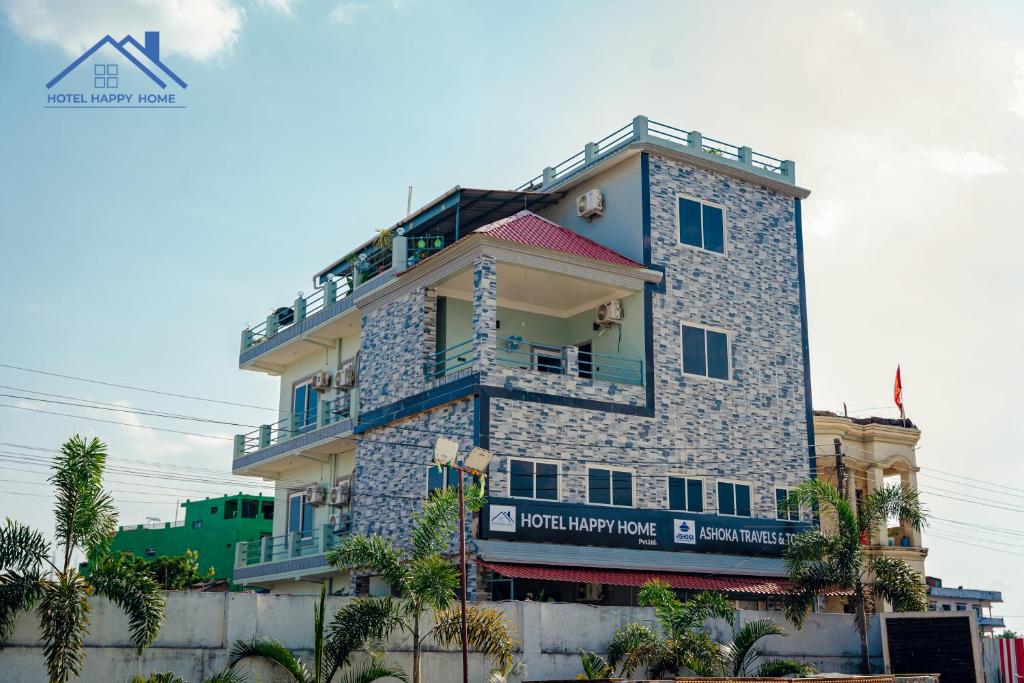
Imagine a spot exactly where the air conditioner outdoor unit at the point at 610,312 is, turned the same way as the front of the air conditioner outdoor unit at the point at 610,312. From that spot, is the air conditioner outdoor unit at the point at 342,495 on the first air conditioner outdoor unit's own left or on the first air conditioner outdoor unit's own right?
on the first air conditioner outdoor unit's own right

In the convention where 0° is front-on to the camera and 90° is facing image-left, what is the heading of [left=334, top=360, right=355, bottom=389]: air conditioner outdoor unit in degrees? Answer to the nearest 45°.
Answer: approximately 45°

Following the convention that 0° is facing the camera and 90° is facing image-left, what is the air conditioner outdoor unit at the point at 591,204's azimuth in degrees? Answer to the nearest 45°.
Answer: approximately 45°

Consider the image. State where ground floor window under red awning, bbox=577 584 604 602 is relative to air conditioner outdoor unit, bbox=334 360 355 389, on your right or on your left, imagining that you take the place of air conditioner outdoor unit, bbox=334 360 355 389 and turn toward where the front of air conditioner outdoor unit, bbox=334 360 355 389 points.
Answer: on your left

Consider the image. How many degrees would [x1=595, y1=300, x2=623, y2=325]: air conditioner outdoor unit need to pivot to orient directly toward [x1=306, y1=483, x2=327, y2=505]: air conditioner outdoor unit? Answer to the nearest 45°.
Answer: approximately 90° to its right

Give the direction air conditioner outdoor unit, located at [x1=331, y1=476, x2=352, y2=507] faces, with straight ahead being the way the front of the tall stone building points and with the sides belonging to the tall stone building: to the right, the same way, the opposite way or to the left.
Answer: to the right

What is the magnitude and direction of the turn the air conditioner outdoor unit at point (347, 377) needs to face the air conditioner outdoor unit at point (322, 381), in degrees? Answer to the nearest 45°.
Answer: approximately 135° to its right

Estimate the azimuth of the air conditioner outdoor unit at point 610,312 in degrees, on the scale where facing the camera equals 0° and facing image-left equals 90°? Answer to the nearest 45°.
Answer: approximately 45°

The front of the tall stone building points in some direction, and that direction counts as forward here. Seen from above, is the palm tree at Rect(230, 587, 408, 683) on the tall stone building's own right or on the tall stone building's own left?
on the tall stone building's own right

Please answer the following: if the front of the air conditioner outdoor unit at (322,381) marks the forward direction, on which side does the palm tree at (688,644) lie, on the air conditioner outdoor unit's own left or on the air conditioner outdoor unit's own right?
on the air conditioner outdoor unit's own left

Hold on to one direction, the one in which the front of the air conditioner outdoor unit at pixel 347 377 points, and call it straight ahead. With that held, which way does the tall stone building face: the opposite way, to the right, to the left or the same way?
to the left
